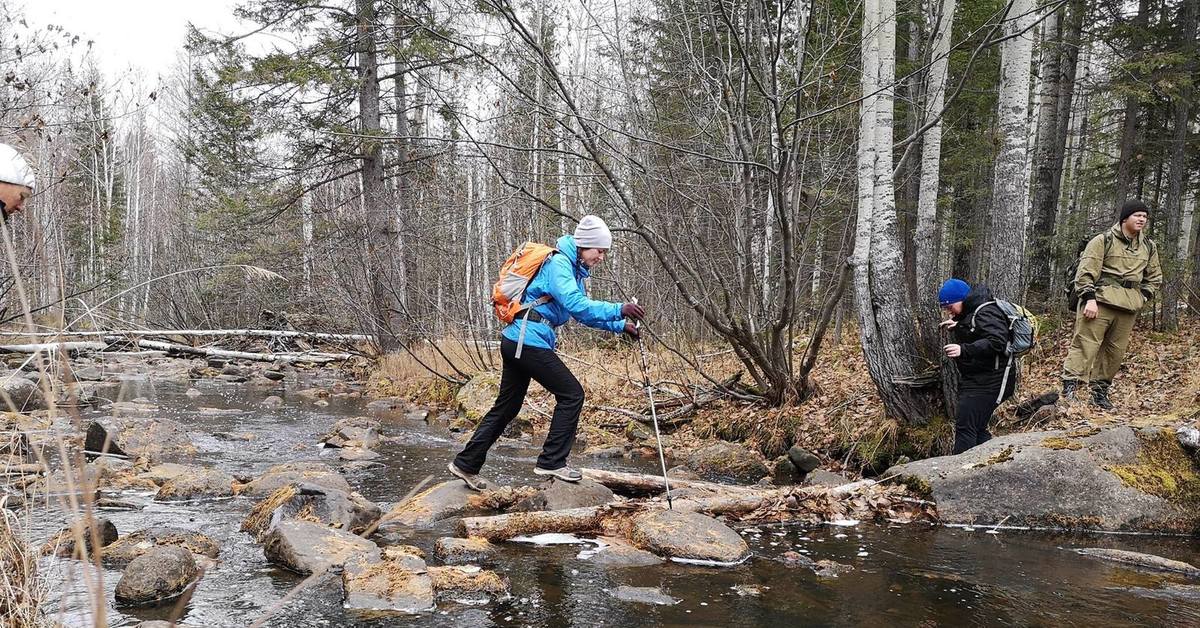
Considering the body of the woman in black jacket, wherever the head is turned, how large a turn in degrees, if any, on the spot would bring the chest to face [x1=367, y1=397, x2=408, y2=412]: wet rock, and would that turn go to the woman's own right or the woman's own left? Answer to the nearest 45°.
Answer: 0° — they already face it

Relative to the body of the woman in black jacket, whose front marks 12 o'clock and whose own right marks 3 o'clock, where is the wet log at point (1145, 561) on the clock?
The wet log is roughly at 8 o'clock from the woman in black jacket.

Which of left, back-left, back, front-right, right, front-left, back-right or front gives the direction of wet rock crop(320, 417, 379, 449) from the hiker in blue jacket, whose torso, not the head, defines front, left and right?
back-left

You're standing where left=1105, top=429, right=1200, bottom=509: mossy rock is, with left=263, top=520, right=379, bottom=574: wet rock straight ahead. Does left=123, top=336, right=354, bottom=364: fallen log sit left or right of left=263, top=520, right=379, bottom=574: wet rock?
right

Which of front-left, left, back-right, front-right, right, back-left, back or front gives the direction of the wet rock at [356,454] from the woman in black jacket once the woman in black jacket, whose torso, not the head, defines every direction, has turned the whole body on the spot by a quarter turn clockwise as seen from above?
left

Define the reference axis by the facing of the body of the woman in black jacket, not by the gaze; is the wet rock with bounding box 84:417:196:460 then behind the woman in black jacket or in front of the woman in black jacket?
in front

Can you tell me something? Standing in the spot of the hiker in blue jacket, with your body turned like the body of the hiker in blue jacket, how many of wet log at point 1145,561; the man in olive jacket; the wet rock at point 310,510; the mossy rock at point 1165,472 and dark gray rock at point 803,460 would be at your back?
1

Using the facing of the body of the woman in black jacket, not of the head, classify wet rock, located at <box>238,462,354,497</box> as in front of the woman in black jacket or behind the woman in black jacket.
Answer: in front

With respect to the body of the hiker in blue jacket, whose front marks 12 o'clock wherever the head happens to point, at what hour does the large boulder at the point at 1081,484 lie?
The large boulder is roughly at 12 o'clock from the hiker in blue jacket.

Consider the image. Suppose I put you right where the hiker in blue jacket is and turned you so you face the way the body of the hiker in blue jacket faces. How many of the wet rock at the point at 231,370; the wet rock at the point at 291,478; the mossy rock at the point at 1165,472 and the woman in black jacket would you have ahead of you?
2

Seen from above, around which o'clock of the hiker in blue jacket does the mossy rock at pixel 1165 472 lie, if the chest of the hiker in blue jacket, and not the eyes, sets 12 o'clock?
The mossy rock is roughly at 12 o'clock from the hiker in blue jacket.

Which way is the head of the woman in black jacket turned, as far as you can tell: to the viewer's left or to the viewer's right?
to the viewer's left

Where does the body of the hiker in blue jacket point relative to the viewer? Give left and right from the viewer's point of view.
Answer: facing to the right of the viewer

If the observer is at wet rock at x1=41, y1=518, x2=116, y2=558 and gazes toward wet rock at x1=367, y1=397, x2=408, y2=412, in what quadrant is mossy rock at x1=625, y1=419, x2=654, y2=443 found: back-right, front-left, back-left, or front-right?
front-right

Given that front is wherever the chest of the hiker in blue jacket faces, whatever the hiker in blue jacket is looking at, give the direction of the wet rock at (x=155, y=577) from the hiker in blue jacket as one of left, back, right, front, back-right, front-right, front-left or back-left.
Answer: back-right

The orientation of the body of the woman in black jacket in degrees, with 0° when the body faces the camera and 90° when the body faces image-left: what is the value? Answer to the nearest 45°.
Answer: approximately 90°

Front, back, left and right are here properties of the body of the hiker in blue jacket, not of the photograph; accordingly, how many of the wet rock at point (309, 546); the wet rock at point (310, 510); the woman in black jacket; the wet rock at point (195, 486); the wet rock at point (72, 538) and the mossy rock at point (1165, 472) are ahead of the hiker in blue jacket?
2

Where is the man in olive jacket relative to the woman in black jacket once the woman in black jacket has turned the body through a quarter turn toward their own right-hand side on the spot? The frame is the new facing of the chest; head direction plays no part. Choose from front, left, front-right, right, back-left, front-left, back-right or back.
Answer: front-right
